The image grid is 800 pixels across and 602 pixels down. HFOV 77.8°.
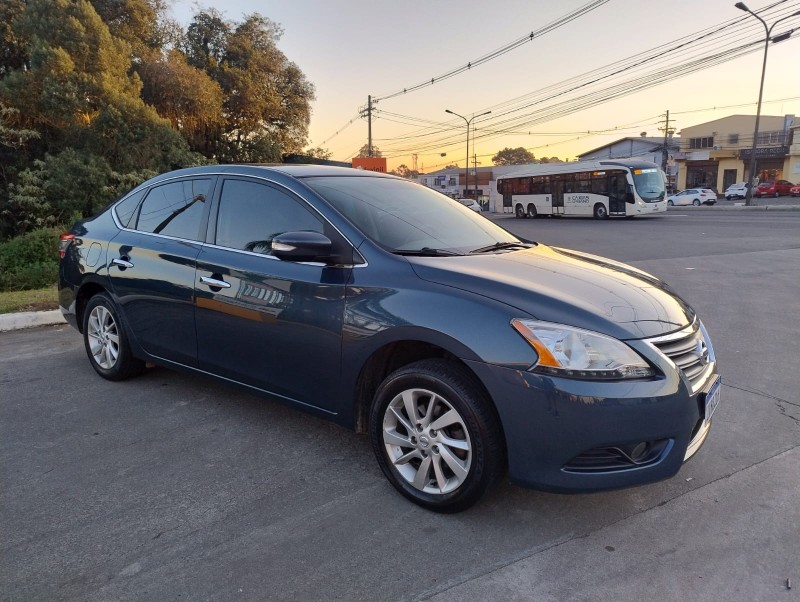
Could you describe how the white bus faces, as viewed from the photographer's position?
facing the viewer and to the right of the viewer

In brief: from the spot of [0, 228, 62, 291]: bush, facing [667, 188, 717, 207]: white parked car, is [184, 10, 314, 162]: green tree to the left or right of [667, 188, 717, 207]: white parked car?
left

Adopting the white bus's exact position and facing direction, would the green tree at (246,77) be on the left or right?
on its right

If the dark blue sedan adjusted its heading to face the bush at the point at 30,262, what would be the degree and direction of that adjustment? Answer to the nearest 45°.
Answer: approximately 180°

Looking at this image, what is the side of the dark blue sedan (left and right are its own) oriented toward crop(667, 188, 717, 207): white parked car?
left

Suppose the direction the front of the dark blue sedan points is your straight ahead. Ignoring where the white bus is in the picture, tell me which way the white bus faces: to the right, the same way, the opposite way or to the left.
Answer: the same way

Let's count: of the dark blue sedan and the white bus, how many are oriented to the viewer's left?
0

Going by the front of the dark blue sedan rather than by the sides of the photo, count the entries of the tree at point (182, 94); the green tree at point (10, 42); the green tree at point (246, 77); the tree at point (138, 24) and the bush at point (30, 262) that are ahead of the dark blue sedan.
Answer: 0

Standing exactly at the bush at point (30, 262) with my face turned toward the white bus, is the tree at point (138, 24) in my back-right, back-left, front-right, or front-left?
front-left

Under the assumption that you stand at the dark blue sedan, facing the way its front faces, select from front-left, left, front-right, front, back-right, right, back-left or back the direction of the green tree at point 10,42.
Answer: back

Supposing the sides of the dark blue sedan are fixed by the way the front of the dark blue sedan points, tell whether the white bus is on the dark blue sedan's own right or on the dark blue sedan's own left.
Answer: on the dark blue sedan's own left

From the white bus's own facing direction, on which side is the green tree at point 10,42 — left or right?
on its right

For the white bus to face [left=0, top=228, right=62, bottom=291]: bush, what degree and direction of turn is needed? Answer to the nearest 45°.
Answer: approximately 90° to its right
